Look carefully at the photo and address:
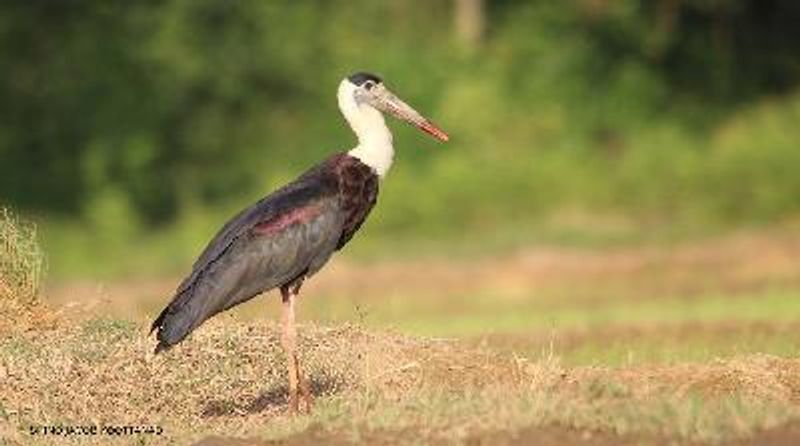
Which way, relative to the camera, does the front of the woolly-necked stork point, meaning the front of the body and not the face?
to the viewer's right
